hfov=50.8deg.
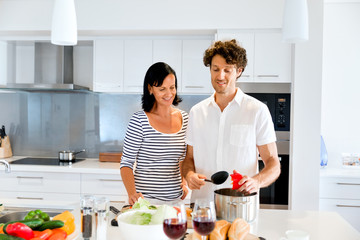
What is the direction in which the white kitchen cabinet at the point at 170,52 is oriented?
toward the camera

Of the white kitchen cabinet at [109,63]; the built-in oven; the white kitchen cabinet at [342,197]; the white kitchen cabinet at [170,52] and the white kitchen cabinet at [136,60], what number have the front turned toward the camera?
5

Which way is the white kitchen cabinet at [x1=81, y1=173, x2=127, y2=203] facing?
toward the camera

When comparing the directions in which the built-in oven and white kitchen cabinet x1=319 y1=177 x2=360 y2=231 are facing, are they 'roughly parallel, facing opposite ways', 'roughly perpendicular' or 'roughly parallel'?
roughly parallel

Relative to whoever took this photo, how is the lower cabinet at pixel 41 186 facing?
facing the viewer

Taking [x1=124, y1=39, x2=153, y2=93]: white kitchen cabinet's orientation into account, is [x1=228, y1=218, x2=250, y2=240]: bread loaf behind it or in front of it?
in front

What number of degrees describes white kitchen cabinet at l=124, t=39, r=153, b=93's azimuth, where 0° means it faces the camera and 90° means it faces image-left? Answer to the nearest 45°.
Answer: approximately 0°

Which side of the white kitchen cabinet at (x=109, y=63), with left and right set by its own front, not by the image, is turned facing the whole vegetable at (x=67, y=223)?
front

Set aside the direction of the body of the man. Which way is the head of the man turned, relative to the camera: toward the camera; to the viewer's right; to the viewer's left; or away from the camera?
toward the camera

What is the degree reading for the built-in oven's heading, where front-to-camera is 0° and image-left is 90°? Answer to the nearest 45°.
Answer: approximately 0°

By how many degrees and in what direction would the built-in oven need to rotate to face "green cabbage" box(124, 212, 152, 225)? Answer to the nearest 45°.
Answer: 0° — it already faces it

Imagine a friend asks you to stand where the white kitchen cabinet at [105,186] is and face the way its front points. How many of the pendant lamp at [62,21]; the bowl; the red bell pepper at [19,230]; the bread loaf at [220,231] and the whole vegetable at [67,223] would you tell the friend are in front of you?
5

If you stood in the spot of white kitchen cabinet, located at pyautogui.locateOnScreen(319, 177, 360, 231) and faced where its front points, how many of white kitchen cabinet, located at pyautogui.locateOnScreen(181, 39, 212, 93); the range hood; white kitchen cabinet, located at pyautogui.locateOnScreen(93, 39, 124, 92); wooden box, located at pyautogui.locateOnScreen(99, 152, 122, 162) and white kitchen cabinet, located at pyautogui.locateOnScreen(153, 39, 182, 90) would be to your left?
0

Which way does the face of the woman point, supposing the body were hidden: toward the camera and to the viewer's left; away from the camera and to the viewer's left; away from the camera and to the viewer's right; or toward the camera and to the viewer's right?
toward the camera and to the viewer's right

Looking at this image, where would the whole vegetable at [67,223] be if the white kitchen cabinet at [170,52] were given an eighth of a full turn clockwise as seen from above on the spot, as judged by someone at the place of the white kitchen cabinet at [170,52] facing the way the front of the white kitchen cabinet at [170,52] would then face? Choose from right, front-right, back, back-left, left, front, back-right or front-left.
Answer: front-left

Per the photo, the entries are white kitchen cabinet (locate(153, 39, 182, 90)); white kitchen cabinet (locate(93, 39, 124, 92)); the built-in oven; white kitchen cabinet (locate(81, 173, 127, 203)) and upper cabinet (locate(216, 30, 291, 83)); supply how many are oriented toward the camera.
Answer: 5

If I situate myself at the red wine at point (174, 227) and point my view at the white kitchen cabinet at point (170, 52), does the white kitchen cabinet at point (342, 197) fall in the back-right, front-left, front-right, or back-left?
front-right

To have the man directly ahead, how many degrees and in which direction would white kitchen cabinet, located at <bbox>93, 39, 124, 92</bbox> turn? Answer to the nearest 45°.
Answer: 0° — it already faces them
